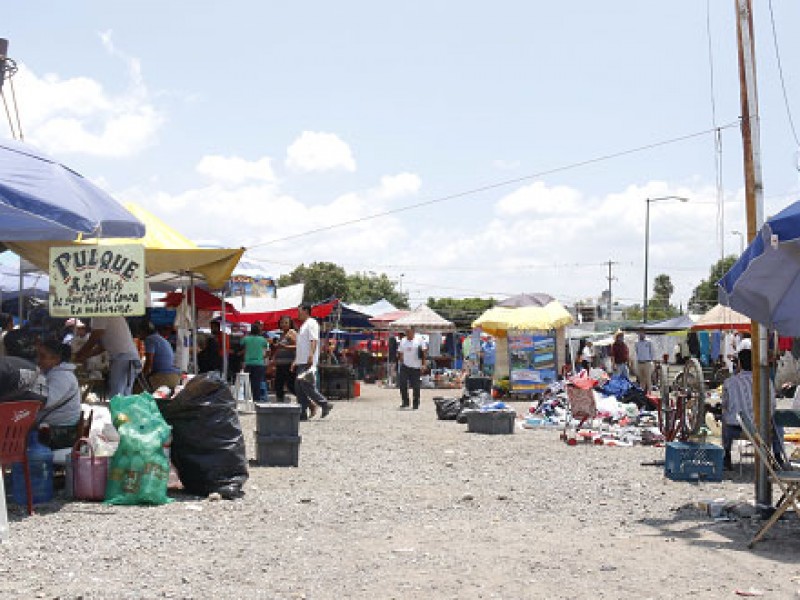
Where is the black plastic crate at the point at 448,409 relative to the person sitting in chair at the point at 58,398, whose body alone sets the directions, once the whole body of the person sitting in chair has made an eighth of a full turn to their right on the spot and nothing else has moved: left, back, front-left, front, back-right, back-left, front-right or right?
right

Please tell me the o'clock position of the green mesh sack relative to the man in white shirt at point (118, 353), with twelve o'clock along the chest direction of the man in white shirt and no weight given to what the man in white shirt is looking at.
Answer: The green mesh sack is roughly at 9 o'clock from the man in white shirt.

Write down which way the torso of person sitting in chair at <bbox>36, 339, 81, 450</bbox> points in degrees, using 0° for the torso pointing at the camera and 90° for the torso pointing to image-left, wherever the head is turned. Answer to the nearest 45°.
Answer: approximately 90°

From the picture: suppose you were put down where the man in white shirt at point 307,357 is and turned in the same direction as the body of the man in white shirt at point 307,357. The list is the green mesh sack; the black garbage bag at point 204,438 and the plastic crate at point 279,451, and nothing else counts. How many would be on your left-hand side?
3

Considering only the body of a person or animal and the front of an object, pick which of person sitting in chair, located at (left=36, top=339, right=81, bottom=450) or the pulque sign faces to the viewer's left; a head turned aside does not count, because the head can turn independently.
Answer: the person sitting in chair

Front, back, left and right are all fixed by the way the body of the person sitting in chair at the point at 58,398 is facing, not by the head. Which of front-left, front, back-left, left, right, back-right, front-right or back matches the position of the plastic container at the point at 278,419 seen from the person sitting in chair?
back-right

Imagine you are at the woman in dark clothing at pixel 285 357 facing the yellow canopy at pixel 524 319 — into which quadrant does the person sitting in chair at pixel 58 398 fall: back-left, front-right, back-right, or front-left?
back-right

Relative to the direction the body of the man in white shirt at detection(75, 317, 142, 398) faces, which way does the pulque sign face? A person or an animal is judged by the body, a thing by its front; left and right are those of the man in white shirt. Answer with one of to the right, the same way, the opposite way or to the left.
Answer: to the left

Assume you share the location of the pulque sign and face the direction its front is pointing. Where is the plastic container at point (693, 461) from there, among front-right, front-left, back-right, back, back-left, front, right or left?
left

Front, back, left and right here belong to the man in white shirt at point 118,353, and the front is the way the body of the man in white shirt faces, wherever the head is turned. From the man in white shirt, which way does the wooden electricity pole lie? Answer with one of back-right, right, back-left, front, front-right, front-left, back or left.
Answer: back-left

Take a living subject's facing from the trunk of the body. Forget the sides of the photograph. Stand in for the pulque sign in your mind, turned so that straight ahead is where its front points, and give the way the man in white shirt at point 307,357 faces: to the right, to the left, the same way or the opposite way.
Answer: to the right

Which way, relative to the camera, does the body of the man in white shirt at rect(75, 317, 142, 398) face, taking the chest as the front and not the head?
to the viewer's left

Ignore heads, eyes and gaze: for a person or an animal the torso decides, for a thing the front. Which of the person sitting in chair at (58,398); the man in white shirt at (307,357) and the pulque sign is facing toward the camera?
the pulque sign

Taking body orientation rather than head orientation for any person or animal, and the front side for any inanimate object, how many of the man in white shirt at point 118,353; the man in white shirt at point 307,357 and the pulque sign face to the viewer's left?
2
